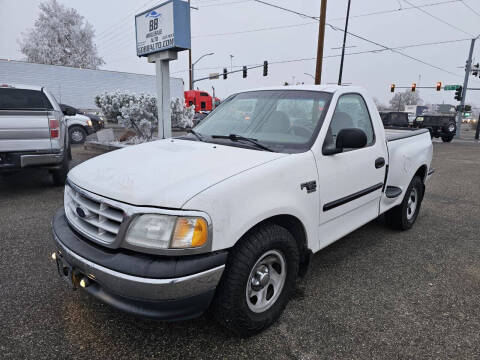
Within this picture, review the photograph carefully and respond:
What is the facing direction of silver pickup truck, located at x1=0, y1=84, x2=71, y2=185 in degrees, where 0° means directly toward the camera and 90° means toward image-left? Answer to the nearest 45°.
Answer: approximately 180°

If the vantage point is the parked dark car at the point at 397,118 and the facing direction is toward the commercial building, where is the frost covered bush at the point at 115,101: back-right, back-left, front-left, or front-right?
front-left

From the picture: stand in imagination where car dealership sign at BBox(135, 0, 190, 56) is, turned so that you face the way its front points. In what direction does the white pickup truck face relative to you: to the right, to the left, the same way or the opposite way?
the same way

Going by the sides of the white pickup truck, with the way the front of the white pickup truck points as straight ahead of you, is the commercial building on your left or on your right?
on your right

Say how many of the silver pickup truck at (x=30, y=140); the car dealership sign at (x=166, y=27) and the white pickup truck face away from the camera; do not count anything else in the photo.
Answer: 1

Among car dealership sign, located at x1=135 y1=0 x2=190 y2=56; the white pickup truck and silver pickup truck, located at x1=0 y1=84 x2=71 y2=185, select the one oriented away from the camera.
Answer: the silver pickup truck

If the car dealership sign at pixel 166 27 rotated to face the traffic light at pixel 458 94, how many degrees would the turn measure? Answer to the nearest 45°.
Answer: approximately 180°

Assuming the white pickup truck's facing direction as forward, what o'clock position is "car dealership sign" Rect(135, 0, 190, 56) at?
The car dealership sign is roughly at 4 o'clock from the white pickup truck.

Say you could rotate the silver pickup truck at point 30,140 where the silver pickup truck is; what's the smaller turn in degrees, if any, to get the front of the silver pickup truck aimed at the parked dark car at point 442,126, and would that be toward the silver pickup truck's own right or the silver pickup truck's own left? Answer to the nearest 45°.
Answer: approximately 90° to the silver pickup truck's own right

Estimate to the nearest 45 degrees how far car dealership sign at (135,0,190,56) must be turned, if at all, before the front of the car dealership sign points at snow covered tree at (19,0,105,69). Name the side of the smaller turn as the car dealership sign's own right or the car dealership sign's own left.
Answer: approximately 135° to the car dealership sign's own right

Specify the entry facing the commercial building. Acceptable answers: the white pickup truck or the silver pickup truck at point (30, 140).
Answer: the silver pickup truck

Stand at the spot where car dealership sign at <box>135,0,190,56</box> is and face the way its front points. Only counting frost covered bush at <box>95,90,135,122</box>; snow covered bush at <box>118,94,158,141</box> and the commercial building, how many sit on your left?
0

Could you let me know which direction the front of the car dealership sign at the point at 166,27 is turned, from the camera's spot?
facing the viewer and to the left of the viewer

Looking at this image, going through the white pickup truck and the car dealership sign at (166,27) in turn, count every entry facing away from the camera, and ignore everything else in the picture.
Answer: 0

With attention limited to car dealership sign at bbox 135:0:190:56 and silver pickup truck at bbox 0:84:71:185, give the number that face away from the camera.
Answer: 1

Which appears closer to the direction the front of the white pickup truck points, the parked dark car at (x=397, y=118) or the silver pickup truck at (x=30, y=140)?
the silver pickup truck
